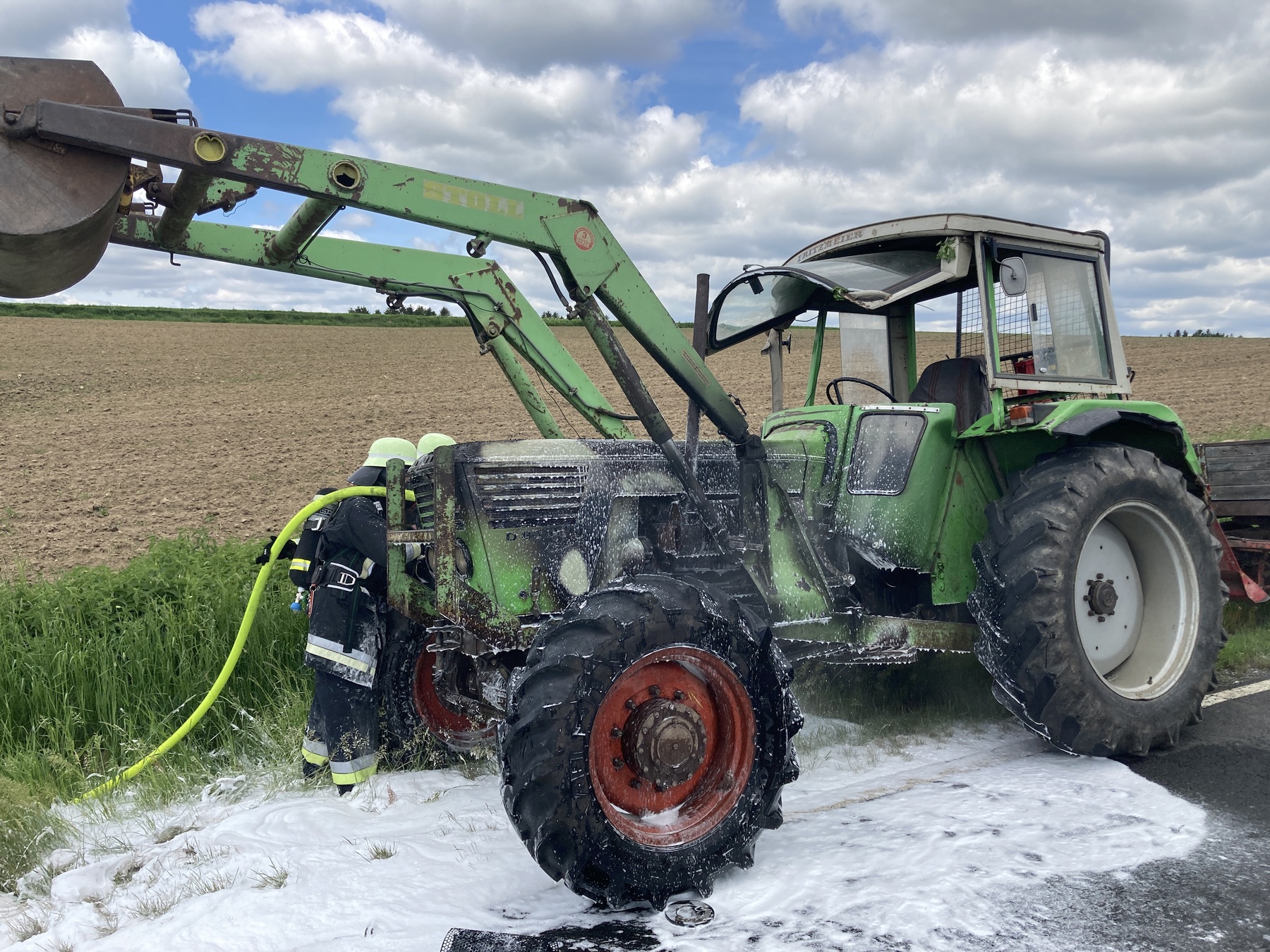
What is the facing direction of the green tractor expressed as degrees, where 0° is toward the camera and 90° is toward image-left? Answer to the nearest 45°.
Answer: approximately 45°

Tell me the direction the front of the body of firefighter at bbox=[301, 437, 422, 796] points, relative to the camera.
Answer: to the viewer's right
